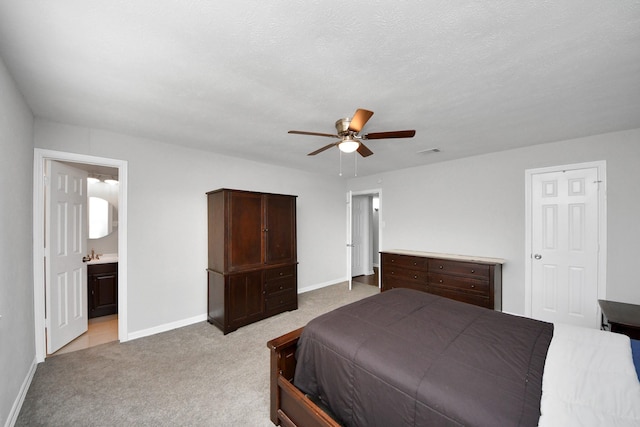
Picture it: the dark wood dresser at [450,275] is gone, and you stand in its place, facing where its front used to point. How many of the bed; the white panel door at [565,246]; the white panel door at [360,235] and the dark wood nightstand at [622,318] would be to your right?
1

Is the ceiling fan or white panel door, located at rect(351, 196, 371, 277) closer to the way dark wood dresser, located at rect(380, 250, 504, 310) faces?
the ceiling fan

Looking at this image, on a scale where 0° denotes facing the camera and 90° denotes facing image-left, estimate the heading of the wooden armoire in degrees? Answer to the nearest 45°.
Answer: approximately 315°

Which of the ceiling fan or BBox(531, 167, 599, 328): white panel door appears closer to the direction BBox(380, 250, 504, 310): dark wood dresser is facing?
the ceiling fan

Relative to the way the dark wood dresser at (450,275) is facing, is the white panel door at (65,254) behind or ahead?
ahead

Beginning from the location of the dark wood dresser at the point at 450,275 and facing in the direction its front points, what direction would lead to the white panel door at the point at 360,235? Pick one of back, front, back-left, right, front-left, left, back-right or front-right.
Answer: right

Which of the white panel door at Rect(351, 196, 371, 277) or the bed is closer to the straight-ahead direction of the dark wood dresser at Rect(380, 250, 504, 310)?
the bed

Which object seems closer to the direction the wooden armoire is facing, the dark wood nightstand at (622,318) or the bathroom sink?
the dark wood nightstand

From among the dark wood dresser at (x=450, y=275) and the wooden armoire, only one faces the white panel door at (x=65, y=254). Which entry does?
the dark wood dresser

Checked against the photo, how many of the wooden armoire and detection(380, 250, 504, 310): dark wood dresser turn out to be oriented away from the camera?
0

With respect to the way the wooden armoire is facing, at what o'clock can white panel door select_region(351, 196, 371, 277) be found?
The white panel door is roughly at 9 o'clock from the wooden armoire.

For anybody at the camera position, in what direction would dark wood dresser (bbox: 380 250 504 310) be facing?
facing the viewer and to the left of the viewer

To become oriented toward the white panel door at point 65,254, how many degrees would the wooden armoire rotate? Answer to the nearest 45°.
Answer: approximately 135° to its right

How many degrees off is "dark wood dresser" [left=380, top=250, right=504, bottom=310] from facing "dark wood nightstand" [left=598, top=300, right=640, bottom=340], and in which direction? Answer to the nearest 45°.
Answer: approximately 90° to its left
